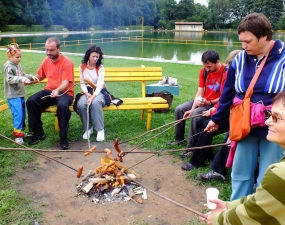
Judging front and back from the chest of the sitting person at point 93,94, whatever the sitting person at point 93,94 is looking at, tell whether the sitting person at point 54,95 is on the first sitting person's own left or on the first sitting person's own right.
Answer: on the first sitting person's own right

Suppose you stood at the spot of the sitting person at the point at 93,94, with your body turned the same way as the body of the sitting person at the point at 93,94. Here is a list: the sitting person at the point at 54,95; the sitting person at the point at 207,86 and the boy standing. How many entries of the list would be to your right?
2

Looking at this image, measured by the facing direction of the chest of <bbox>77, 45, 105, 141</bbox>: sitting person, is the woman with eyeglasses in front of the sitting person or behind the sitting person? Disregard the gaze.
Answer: in front

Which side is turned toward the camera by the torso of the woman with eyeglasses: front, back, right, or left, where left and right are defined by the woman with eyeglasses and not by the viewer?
left

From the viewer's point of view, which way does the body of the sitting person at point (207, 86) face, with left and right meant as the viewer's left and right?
facing the viewer and to the left of the viewer

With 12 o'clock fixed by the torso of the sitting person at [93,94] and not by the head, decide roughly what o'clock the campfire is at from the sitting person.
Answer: The campfire is roughly at 12 o'clock from the sitting person.

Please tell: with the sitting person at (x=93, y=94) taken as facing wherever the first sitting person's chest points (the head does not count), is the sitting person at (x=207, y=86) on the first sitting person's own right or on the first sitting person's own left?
on the first sitting person's own left

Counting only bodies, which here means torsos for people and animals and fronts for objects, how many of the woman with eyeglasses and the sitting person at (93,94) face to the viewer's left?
1

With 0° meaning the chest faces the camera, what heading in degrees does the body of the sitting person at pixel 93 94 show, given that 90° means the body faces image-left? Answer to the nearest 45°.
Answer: approximately 0°

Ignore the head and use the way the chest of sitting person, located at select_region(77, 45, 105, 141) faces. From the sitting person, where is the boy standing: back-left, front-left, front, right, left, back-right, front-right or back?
right

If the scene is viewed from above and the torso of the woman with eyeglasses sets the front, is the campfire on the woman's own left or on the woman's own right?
on the woman's own right
